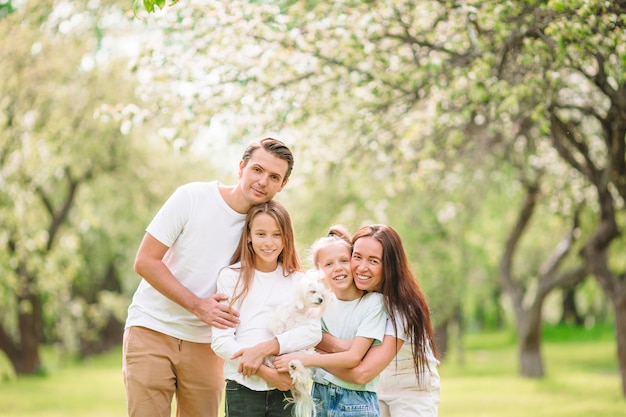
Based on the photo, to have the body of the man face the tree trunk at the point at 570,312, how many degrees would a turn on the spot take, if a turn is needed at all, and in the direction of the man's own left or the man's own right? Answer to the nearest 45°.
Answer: approximately 90° to the man's own left

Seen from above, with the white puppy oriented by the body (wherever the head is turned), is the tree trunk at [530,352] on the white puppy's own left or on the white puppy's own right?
on the white puppy's own left

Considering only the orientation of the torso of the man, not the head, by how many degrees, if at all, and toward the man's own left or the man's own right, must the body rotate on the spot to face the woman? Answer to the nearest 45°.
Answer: approximately 45° to the man's own left

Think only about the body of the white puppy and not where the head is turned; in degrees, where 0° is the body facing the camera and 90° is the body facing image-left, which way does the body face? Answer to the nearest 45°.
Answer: approximately 315°

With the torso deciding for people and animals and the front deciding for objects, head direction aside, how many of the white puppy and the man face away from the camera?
0

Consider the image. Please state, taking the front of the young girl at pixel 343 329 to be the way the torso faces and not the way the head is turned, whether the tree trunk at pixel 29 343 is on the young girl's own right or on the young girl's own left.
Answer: on the young girl's own right

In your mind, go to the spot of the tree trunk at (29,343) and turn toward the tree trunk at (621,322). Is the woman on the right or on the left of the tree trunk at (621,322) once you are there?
right

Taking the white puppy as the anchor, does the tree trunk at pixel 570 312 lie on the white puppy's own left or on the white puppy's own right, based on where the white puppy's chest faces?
on the white puppy's own left

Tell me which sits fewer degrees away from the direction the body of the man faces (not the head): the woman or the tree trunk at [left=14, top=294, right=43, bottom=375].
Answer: the woman

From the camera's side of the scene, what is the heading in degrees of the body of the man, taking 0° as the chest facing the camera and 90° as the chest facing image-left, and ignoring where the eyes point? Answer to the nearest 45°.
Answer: approximately 315°
